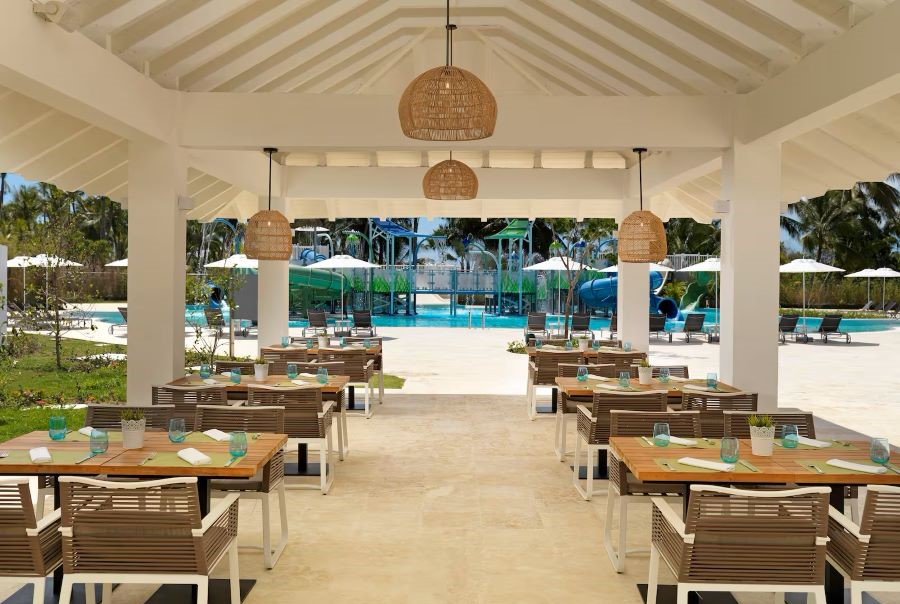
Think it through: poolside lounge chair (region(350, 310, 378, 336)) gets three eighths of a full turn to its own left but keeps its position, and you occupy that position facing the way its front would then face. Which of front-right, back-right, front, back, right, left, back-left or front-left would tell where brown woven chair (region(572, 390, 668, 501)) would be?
front-left

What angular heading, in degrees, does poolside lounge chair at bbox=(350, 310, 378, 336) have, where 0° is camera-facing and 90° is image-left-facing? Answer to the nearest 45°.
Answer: approximately 180°

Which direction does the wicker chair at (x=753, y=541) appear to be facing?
away from the camera

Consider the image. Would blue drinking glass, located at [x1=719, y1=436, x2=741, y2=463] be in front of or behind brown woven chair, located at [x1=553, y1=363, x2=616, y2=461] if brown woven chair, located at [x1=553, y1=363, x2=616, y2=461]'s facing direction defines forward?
in front

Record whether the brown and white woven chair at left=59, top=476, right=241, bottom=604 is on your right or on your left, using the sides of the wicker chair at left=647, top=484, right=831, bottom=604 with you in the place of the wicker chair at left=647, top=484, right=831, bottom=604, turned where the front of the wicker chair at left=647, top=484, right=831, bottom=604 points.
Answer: on your left

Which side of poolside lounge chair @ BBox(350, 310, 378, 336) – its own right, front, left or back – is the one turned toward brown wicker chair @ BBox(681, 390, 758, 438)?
back

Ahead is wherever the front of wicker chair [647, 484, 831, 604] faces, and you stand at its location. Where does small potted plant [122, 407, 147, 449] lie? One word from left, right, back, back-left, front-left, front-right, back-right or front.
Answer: left
